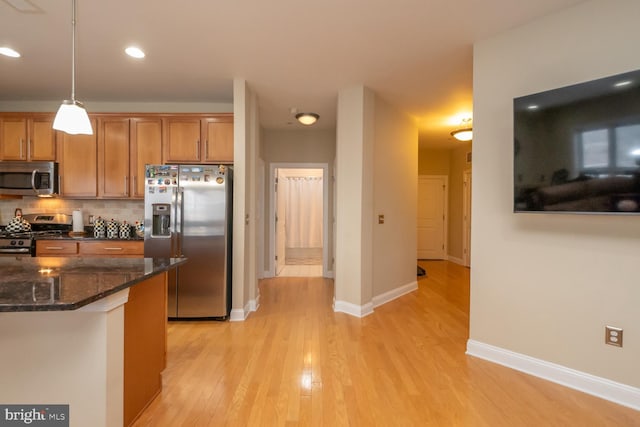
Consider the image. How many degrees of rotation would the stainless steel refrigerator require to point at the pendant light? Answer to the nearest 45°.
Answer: approximately 45° to its right

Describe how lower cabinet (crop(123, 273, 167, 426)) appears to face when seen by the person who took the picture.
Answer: facing away from the viewer and to the right of the viewer

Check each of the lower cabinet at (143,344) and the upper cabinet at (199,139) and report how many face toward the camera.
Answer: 1

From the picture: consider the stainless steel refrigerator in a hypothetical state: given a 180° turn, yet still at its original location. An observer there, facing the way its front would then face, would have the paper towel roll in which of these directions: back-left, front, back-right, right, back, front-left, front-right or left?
front-left

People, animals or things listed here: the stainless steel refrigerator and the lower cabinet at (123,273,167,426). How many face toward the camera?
1

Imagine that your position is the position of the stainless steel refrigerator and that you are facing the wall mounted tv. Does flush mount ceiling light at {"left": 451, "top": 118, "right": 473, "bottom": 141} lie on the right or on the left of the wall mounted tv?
left

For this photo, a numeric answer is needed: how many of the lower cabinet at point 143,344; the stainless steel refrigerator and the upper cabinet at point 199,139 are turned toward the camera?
2

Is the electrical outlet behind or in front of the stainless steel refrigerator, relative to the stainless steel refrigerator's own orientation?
in front

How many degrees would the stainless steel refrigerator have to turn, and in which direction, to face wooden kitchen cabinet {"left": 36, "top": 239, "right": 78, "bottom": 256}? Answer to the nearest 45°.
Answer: approximately 135° to its right

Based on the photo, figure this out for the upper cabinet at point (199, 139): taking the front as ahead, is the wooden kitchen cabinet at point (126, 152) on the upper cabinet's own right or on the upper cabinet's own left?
on the upper cabinet's own right

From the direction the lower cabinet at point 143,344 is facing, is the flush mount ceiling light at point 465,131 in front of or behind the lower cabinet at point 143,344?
in front
